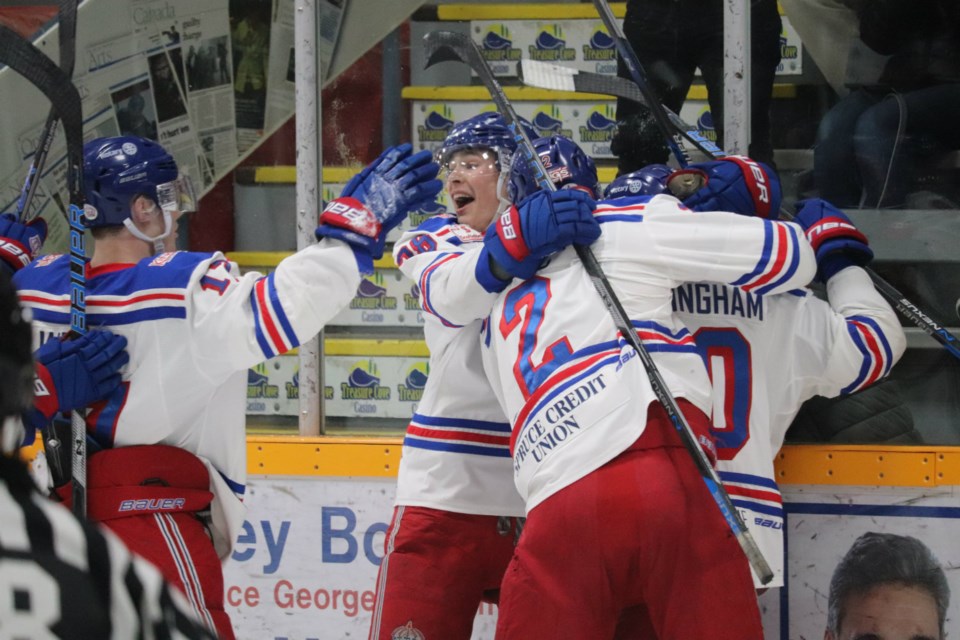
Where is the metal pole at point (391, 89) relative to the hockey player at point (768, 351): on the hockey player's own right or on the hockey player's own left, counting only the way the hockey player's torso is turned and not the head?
on the hockey player's own left

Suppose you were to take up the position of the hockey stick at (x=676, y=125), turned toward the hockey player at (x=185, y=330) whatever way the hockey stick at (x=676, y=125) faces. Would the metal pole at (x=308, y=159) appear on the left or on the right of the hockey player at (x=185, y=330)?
right

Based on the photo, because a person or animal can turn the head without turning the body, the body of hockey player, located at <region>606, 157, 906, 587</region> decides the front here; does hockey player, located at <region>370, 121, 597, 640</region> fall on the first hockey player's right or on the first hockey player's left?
on the first hockey player's left

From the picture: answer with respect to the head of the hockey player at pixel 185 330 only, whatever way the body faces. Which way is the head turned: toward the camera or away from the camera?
away from the camera

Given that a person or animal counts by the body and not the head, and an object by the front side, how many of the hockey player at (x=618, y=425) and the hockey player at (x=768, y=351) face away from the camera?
2

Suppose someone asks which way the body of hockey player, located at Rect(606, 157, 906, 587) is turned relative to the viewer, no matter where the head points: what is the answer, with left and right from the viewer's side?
facing away from the viewer

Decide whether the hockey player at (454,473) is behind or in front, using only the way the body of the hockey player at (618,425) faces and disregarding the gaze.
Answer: in front

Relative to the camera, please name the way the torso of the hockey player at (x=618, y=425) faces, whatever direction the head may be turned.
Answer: away from the camera

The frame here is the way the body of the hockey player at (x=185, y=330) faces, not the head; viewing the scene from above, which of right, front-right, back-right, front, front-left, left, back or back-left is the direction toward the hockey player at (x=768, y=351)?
front-right

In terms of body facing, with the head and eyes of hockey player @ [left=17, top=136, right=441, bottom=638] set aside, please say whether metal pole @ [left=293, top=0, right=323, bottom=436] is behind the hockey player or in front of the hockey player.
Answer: in front
